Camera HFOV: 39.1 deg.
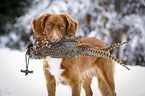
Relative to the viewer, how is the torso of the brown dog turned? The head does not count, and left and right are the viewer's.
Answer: facing the viewer and to the left of the viewer
